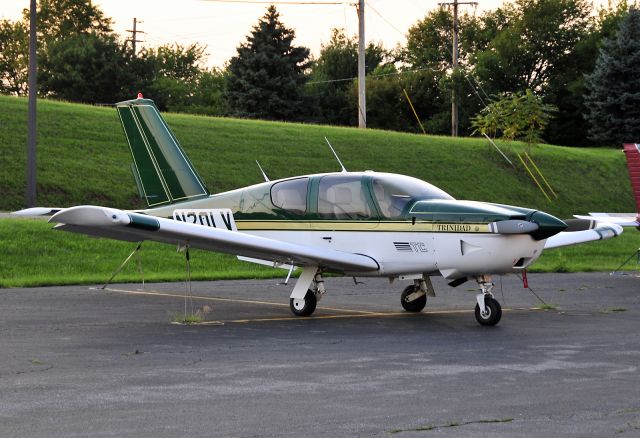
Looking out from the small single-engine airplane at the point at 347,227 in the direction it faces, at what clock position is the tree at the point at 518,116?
The tree is roughly at 8 o'clock from the small single-engine airplane.

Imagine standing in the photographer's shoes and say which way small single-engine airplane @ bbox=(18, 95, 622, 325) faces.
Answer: facing the viewer and to the right of the viewer

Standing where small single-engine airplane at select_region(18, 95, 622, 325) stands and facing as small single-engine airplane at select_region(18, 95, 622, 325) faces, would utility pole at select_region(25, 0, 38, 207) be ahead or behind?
behind
